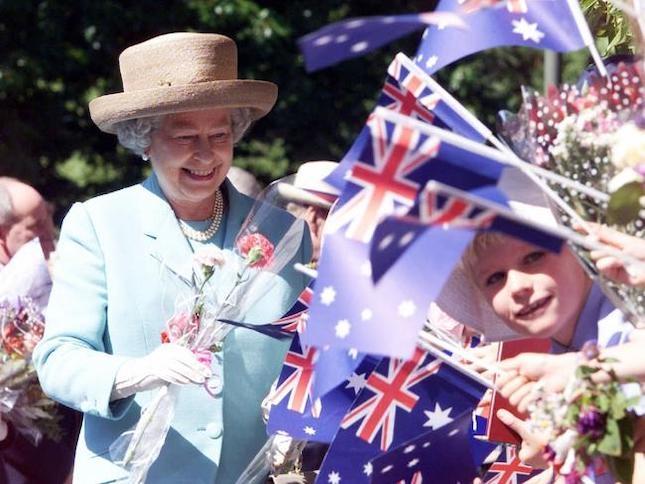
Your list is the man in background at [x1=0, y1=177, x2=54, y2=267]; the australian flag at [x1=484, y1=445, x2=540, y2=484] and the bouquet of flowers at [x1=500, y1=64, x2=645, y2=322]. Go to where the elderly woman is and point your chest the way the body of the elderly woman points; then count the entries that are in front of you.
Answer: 2

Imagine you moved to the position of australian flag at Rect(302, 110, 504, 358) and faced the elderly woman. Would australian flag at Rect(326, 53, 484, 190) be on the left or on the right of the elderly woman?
right

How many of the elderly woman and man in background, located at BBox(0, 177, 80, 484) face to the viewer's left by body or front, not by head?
0

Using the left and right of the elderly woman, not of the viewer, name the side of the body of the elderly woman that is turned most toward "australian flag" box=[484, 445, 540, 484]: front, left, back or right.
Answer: front

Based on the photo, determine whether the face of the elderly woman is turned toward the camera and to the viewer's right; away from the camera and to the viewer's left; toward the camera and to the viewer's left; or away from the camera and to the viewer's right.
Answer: toward the camera and to the viewer's right

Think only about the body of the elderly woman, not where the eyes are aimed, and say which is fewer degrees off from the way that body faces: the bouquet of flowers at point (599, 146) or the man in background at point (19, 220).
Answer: the bouquet of flowers

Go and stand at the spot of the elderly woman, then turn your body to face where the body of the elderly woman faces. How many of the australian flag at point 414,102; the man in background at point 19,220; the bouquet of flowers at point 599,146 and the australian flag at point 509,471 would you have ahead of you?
3

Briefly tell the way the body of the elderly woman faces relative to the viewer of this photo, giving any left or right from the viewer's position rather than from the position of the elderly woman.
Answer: facing the viewer and to the right of the viewer

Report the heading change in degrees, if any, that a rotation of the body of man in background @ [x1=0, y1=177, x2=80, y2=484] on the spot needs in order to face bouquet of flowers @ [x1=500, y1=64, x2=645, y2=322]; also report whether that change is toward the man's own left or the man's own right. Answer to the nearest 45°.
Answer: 0° — they already face it

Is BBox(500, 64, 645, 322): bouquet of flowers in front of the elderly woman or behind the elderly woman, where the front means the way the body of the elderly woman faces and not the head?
in front

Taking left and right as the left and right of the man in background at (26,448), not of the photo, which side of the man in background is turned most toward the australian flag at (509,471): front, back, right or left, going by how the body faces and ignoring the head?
front
